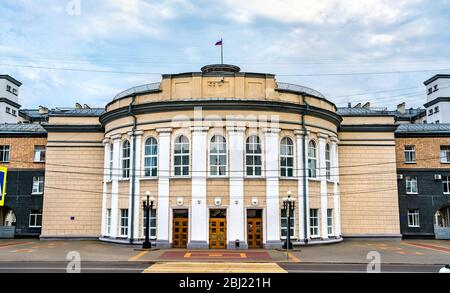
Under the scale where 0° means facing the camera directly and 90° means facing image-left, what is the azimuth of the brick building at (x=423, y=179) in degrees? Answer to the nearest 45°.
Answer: approximately 0°

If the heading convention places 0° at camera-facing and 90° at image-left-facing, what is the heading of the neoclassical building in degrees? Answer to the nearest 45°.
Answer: approximately 0°

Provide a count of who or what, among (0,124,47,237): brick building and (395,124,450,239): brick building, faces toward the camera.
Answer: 2

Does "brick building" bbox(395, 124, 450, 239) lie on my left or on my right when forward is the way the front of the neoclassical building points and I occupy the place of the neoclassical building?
on my left

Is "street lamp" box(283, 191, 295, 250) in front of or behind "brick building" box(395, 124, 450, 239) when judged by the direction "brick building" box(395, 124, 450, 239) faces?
in front

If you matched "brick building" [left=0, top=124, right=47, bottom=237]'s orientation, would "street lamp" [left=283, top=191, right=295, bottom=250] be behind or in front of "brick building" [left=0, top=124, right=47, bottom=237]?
in front

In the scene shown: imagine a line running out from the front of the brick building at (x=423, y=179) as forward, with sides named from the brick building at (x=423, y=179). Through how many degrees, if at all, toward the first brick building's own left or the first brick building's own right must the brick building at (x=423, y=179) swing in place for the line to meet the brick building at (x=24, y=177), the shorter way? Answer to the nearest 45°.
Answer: approximately 45° to the first brick building's own right

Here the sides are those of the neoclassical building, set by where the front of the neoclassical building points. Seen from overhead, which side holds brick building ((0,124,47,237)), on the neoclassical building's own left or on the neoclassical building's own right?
on the neoclassical building's own right
